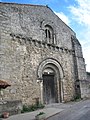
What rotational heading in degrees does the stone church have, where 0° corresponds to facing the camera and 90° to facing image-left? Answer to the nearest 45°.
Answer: approximately 315°
